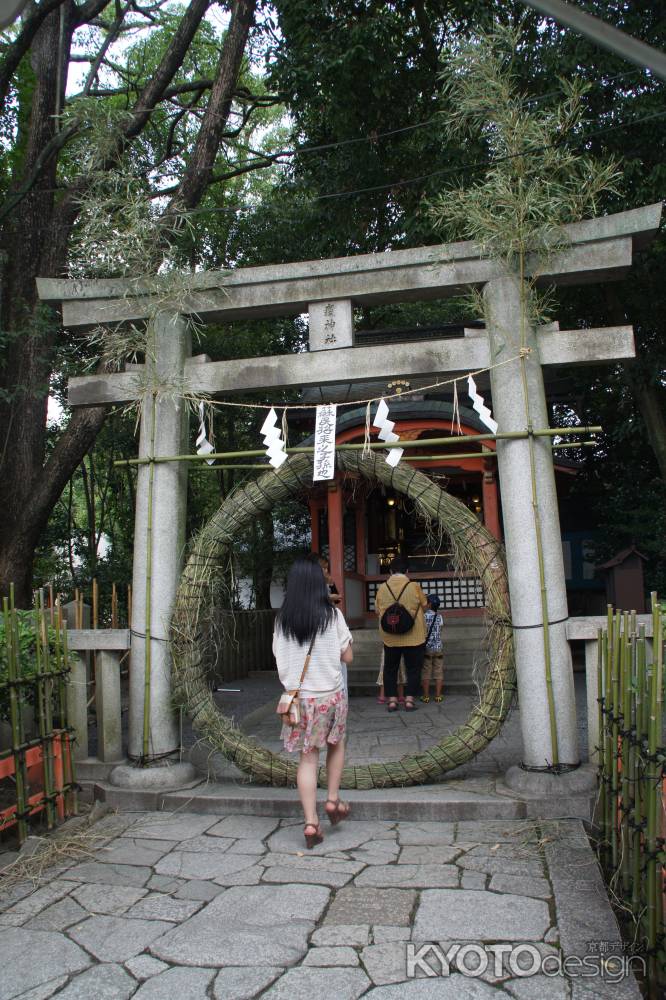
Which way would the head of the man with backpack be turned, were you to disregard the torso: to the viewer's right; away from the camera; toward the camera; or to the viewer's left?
away from the camera

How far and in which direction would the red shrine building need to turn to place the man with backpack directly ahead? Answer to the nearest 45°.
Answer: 0° — it already faces them

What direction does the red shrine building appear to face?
toward the camera

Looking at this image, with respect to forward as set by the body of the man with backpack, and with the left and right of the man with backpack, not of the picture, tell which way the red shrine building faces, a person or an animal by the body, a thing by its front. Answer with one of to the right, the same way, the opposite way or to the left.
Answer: the opposite way

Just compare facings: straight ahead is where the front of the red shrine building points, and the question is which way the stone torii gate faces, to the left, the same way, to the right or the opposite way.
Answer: the same way

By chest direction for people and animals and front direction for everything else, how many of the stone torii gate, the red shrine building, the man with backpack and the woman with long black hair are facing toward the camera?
2

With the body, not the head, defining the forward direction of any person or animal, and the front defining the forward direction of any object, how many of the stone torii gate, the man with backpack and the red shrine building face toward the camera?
2

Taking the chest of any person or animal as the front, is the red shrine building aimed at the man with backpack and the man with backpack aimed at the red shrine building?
yes

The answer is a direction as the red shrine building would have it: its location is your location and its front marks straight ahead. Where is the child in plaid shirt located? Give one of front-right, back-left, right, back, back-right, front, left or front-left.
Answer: front

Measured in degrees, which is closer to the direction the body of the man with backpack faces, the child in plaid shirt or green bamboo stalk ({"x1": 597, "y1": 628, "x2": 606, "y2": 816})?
the child in plaid shirt

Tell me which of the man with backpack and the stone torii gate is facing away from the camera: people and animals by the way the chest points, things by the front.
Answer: the man with backpack

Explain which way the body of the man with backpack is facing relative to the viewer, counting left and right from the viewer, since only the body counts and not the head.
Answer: facing away from the viewer

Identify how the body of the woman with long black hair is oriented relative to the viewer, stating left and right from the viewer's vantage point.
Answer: facing away from the viewer

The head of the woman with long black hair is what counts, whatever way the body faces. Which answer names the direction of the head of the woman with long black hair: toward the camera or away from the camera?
away from the camera

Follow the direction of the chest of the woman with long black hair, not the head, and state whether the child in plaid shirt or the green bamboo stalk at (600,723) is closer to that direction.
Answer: the child in plaid shirt

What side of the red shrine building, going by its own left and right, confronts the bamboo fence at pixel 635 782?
front
